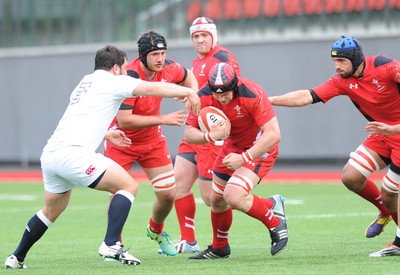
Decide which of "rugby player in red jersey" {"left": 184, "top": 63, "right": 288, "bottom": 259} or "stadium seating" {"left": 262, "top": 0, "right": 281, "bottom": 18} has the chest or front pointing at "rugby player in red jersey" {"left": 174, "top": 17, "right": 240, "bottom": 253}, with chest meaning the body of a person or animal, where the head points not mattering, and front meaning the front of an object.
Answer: the stadium seating

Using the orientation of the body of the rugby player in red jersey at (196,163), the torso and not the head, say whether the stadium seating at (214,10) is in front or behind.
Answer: behind

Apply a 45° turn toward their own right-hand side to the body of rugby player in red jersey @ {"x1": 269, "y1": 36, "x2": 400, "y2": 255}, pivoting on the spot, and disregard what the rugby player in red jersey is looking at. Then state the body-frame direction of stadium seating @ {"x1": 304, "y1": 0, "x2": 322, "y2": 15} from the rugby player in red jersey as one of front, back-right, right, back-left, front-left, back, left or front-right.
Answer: right

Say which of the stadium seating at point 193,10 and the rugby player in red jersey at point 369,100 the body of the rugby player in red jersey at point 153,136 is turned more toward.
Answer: the rugby player in red jersey

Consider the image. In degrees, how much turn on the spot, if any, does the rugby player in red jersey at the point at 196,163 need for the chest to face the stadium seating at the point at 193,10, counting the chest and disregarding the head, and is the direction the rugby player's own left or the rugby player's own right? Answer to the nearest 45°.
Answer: approximately 135° to the rugby player's own right

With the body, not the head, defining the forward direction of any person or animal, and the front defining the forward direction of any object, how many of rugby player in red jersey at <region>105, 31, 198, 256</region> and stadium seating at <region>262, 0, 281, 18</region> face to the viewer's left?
0

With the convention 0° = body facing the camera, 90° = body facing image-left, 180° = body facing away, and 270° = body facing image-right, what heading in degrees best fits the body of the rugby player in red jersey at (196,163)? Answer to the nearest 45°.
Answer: approximately 45°

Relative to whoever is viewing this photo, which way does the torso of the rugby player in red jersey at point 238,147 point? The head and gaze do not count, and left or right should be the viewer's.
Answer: facing the viewer and to the left of the viewer

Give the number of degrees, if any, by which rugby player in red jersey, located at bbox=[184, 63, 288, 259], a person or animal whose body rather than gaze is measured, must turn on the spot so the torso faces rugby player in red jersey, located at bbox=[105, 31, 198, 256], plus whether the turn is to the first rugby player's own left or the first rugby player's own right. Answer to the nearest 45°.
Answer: approximately 90° to the first rugby player's own right
